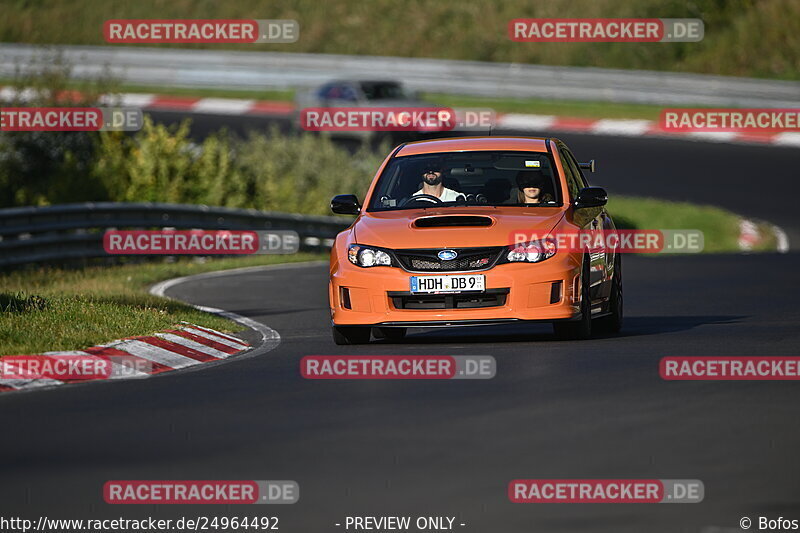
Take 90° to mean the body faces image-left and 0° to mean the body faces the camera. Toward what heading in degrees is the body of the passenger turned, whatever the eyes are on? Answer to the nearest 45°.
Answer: approximately 0°

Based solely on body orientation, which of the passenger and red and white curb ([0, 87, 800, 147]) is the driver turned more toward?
the passenger

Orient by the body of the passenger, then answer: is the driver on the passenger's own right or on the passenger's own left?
on the passenger's own right

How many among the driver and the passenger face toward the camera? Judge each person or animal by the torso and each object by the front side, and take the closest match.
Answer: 2

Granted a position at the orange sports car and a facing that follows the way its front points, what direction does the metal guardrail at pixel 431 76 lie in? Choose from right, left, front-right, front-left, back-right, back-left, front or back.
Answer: back

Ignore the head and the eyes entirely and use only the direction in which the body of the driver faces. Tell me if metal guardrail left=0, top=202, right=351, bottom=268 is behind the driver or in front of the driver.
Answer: behind

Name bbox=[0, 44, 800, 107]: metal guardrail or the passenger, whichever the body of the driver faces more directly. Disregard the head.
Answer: the passenger

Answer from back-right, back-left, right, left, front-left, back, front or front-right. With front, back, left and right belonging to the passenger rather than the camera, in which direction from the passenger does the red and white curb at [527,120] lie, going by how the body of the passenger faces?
back

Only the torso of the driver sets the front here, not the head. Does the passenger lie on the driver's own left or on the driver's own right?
on the driver's own left
